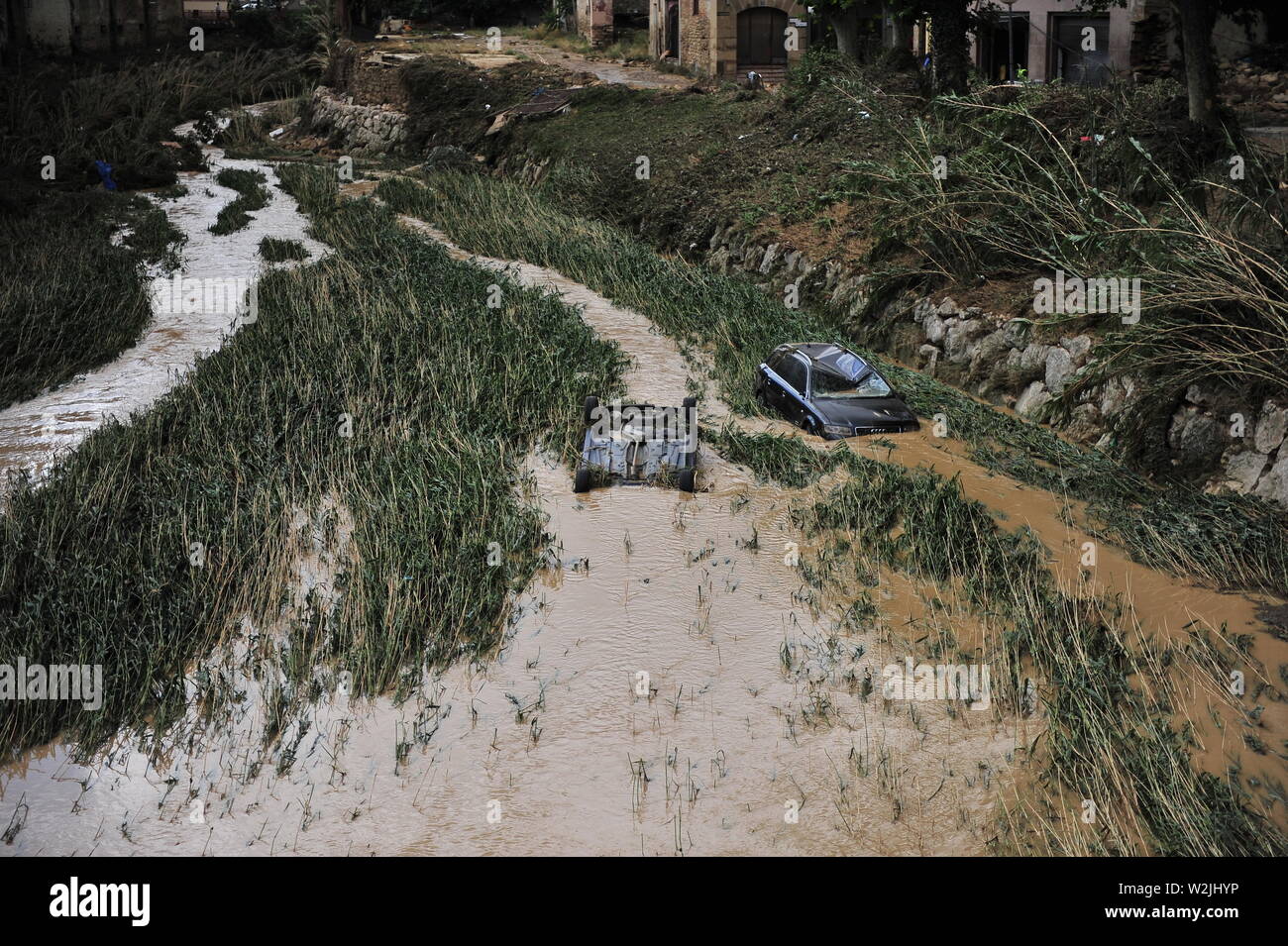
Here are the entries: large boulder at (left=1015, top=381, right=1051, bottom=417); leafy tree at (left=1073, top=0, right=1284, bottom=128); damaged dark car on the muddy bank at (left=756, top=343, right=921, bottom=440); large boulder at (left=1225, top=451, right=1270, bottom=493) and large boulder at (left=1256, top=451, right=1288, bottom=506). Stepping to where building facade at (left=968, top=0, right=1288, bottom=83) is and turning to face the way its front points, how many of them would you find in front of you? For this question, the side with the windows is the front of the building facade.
5

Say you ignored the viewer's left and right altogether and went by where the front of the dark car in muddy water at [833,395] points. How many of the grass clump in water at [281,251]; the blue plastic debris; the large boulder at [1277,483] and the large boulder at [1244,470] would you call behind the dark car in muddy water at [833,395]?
2

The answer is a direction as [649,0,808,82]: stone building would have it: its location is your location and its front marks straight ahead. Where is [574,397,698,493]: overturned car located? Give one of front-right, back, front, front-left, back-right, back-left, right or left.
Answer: front

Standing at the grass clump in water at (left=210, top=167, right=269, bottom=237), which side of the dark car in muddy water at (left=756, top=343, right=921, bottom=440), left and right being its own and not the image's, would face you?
back

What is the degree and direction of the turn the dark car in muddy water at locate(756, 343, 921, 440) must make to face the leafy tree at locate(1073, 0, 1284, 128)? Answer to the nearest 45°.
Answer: approximately 90° to its left

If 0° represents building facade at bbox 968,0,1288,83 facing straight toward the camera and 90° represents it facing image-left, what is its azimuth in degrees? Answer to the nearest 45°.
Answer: approximately 0°

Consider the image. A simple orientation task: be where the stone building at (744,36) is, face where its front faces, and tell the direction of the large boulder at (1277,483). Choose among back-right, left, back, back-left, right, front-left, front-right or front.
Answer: front

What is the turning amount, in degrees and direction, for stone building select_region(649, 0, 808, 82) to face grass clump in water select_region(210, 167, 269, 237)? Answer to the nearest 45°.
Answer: approximately 45° to its right

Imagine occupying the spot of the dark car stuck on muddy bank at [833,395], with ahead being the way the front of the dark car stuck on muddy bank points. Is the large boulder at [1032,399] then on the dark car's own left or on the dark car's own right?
on the dark car's own left

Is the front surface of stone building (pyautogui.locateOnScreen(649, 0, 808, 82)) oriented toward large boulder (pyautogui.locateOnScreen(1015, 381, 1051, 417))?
yes

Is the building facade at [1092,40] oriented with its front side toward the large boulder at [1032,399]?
yes

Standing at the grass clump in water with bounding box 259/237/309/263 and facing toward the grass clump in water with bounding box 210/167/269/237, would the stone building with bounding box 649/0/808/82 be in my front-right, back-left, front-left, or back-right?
front-right

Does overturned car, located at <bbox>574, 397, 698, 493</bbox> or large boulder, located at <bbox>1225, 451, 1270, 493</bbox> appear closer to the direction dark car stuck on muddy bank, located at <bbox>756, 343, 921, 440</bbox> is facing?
the large boulder

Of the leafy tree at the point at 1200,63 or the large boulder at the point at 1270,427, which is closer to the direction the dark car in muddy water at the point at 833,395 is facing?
the large boulder

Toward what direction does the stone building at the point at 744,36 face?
toward the camera

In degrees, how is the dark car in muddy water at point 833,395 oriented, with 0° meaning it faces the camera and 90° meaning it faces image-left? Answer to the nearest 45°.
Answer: approximately 315°

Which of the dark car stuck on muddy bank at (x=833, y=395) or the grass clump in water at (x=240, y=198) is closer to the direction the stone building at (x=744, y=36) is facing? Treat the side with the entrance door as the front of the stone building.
the dark car stuck on muddy bank
